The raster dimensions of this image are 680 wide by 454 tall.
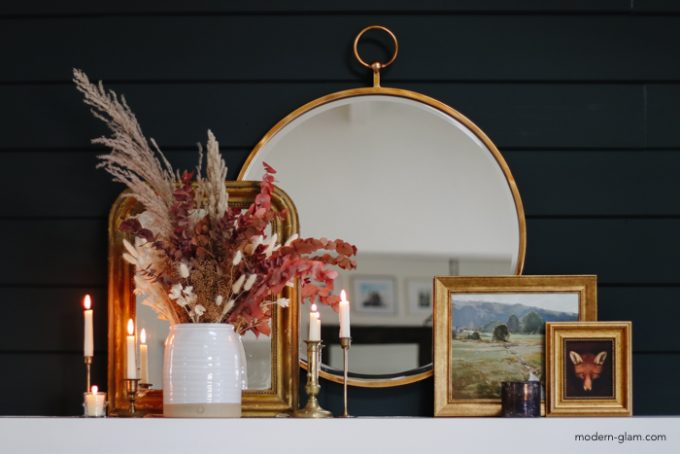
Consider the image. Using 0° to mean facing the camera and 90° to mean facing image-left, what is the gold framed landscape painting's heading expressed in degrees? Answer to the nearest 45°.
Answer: approximately 0°

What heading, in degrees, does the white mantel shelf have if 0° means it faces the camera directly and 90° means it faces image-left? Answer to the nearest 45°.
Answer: approximately 0°

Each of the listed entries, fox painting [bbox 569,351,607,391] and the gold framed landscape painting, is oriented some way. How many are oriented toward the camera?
2
